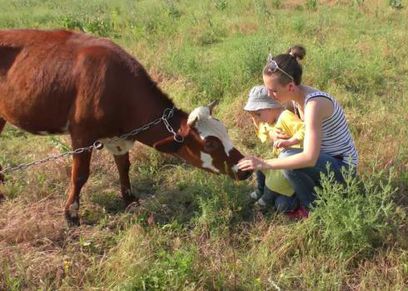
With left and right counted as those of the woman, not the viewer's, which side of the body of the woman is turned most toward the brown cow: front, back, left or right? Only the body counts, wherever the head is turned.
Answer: front

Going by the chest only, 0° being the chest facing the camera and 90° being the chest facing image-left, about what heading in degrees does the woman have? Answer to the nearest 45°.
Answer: approximately 90°
